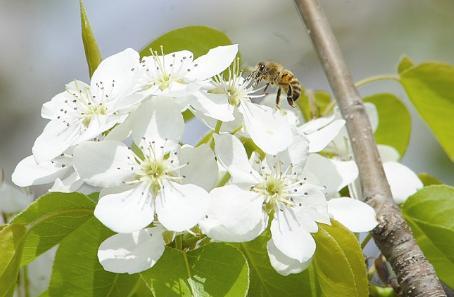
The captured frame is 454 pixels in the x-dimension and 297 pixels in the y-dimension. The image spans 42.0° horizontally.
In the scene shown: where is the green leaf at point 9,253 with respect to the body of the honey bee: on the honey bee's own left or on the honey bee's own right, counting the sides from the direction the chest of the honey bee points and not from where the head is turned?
on the honey bee's own left

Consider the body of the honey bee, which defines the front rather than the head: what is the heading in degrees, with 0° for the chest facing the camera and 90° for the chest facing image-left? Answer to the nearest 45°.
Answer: approximately 90°

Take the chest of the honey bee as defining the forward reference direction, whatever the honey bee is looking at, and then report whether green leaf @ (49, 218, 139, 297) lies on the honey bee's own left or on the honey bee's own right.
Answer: on the honey bee's own left

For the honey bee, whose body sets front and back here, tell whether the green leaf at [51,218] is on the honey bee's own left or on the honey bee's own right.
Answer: on the honey bee's own left
